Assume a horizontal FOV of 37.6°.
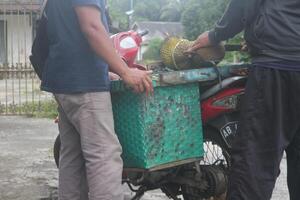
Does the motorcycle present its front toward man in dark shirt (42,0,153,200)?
no

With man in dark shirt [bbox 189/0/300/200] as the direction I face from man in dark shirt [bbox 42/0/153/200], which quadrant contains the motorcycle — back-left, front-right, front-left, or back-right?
front-left

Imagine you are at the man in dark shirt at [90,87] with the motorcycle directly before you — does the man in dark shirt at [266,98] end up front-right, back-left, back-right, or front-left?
front-right
